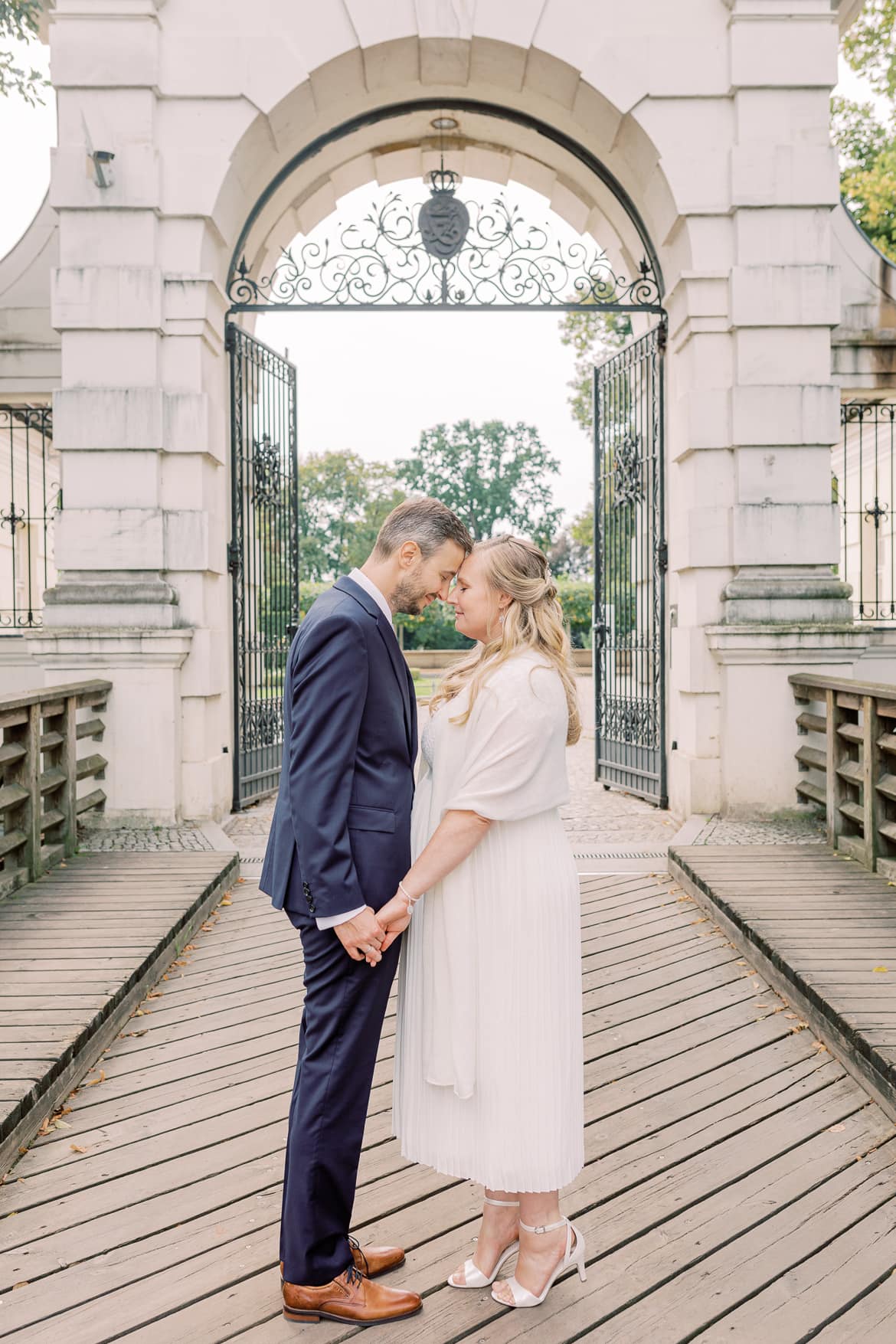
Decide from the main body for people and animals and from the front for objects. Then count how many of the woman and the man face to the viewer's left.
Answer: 1

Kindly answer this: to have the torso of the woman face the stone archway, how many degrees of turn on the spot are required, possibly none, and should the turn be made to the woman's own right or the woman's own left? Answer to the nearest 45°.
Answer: approximately 90° to the woman's own right

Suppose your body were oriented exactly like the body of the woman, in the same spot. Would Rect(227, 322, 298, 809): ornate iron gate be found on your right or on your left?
on your right

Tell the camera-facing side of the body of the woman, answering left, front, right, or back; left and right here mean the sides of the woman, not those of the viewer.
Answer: left

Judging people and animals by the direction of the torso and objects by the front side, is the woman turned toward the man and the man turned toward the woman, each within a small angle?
yes

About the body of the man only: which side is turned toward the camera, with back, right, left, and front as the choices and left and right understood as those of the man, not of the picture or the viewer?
right

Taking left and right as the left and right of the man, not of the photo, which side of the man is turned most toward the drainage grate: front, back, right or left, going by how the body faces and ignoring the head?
left

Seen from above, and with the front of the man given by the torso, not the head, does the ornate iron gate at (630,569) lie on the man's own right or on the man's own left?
on the man's own left

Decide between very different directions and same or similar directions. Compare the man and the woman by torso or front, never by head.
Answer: very different directions

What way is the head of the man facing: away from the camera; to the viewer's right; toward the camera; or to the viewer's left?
to the viewer's right

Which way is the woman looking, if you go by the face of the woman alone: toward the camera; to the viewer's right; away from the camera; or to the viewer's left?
to the viewer's left

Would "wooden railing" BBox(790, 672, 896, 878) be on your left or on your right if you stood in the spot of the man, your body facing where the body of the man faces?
on your left

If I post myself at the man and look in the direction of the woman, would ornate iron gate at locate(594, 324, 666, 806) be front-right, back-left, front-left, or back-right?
front-left

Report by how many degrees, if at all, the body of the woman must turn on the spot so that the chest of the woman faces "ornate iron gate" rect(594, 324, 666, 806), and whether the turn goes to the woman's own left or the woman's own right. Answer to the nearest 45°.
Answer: approximately 90° to the woman's own right
